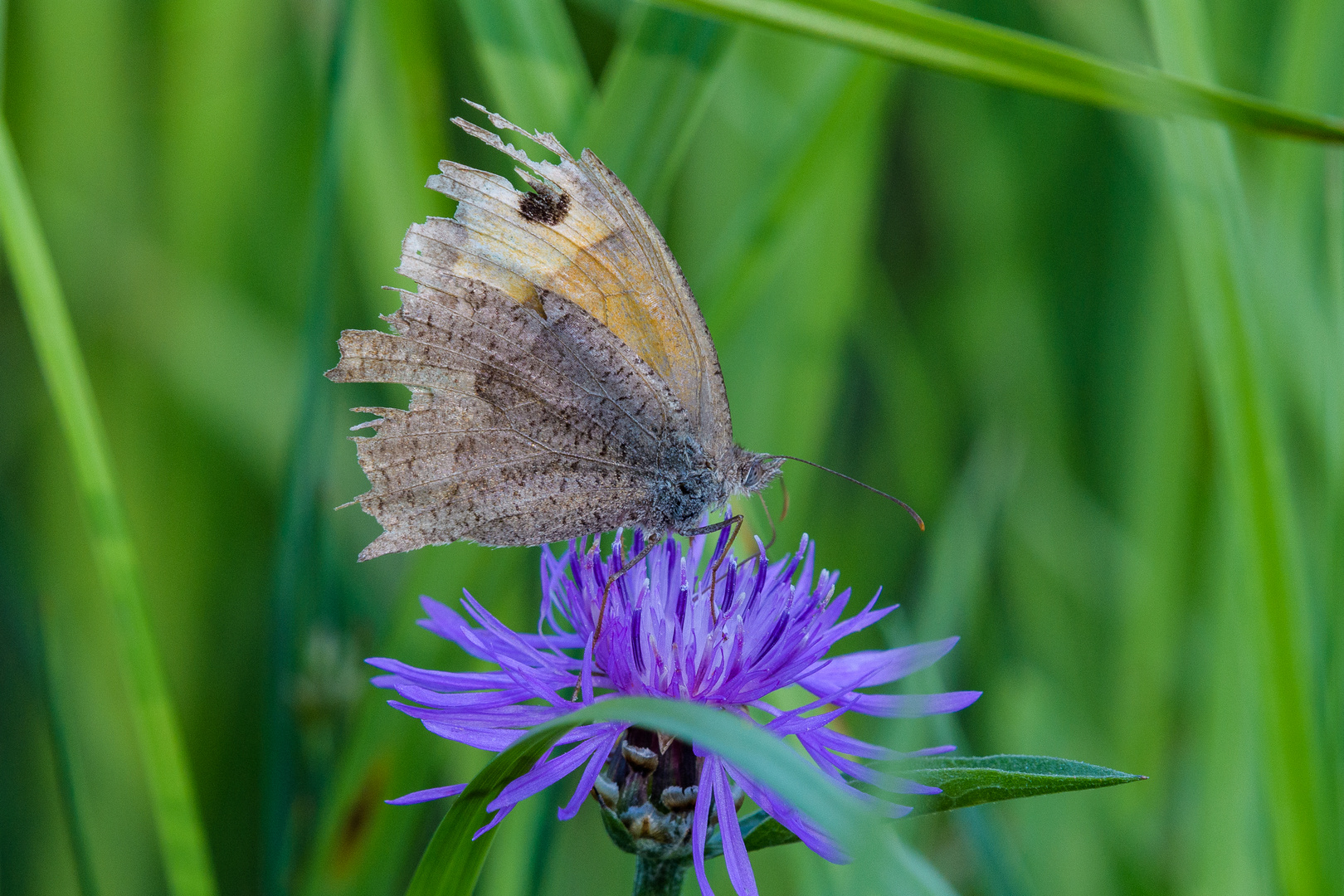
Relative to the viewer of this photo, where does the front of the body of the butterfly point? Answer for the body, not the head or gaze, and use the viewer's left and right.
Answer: facing to the right of the viewer

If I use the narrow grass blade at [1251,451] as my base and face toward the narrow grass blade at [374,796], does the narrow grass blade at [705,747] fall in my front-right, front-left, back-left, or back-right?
front-left

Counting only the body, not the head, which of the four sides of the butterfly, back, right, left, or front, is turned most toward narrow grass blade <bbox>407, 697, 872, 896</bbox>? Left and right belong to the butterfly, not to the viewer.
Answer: right

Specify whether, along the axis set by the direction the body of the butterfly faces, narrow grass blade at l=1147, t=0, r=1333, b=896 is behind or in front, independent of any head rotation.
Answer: in front

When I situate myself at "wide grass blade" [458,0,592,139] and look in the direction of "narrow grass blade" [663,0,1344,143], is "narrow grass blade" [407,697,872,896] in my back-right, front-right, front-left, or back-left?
front-right
